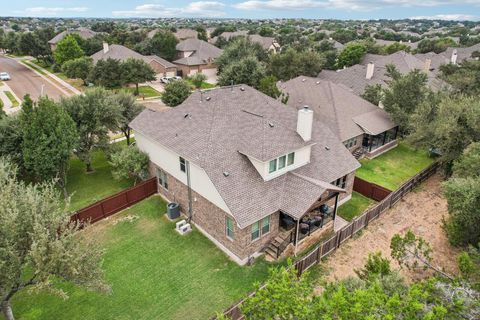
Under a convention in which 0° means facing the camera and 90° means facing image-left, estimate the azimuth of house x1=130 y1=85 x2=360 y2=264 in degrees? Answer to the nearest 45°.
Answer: approximately 135°

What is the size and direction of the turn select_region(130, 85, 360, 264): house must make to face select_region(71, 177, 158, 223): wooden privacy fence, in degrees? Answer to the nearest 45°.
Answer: approximately 45° to its left

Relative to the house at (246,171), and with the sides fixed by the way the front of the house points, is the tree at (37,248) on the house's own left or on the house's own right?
on the house's own left

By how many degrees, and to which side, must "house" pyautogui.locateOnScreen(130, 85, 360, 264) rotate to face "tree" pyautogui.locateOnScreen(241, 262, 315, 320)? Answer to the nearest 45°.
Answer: approximately 135° to its left

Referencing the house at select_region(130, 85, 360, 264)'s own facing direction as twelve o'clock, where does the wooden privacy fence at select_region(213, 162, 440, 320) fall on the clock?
The wooden privacy fence is roughly at 5 o'clock from the house.

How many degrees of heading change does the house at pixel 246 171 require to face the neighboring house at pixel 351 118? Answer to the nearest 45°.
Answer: approximately 90° to its right

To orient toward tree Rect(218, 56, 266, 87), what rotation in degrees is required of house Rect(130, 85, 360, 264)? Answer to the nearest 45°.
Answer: approximately 45° to its right

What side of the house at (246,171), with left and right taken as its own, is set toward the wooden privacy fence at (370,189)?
right

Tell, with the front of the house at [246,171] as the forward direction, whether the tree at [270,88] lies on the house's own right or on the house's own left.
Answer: on the house's own right

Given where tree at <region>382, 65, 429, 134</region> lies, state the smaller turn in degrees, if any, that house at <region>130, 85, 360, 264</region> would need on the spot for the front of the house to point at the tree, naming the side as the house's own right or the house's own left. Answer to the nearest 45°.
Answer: approximately 90° to the house's own right

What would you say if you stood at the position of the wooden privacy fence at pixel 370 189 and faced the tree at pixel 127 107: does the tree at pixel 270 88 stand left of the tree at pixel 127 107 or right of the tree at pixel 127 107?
right

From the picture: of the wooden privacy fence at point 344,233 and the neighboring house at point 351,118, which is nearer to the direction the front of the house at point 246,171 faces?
the neighboring house

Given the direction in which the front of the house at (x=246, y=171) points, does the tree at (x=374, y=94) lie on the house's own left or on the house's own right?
on the house's own right
